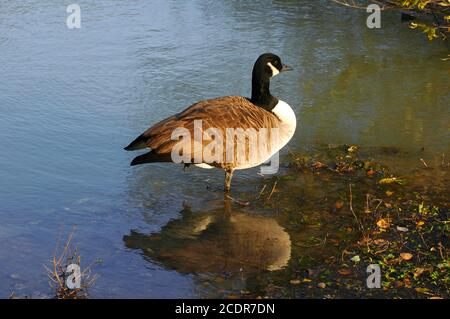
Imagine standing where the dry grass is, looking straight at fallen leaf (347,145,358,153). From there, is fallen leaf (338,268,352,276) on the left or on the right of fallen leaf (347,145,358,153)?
right

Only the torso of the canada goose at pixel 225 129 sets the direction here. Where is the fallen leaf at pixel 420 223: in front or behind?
in front

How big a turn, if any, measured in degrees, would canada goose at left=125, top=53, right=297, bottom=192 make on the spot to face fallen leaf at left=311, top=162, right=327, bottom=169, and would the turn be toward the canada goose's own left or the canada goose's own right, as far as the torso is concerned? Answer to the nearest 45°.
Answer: approximately 45° to the canada goose's own left

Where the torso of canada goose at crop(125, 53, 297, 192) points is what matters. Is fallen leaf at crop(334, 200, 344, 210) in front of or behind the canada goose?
in front

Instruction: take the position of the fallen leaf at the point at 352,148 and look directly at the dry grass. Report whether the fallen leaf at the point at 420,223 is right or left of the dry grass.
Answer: left

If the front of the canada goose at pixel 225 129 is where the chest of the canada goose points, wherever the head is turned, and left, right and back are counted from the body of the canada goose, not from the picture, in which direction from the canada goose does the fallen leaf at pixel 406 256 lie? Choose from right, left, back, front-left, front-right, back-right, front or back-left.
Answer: front-right

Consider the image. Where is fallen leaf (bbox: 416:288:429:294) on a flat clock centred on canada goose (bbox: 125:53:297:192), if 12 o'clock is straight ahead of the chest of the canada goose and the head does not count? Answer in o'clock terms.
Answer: The fallen leaf is roughly at 2 o'clock from the canada goose.

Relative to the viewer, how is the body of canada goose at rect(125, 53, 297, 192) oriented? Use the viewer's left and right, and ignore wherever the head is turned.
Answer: facing to the right of the viewer
